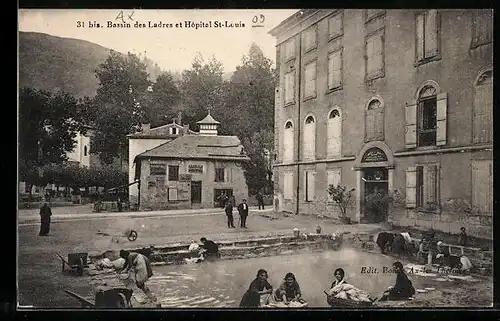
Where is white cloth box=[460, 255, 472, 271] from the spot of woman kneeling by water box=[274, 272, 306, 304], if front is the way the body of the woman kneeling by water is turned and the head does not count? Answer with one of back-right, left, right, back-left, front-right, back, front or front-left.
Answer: left

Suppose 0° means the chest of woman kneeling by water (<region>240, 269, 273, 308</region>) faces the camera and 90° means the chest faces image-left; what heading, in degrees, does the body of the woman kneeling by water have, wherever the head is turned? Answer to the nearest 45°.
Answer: approximately 315°

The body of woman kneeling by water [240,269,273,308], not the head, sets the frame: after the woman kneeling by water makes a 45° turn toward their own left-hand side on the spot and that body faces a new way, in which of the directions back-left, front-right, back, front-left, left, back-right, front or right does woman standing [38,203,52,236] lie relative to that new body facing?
back

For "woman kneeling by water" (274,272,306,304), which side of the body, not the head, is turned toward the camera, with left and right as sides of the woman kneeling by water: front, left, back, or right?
front

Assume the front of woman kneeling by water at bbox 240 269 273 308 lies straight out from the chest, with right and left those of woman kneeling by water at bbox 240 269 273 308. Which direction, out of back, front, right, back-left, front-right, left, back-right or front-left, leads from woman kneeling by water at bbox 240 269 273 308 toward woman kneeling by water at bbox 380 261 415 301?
front-left

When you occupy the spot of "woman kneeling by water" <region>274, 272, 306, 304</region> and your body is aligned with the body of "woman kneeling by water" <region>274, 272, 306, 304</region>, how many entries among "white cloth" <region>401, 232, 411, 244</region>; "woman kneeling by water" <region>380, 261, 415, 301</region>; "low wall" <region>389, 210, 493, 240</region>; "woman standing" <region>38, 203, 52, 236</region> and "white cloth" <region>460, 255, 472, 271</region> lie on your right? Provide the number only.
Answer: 1

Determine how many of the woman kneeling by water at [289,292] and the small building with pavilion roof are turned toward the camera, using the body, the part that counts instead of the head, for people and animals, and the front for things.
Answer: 2

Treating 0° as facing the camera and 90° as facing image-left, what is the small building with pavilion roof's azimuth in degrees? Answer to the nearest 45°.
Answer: approximately 0°

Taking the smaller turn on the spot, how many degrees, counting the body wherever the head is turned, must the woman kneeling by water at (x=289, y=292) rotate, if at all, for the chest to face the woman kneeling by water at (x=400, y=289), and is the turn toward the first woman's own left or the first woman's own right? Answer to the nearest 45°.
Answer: approximately 90° to the first woman's own left
